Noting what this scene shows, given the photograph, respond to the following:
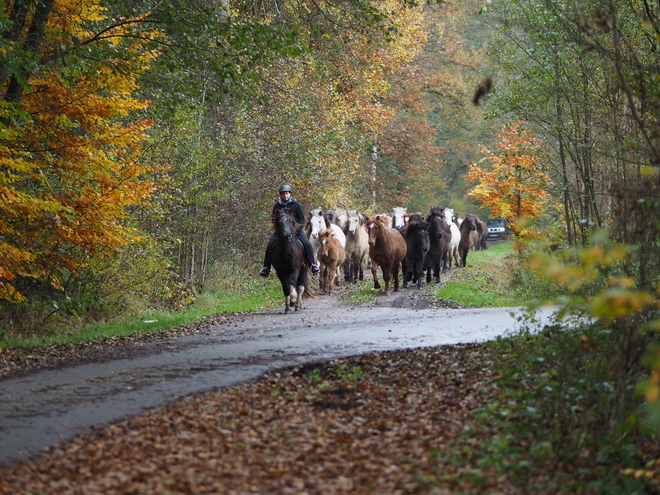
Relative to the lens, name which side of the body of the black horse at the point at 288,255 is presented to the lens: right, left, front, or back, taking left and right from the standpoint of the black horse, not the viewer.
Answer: front

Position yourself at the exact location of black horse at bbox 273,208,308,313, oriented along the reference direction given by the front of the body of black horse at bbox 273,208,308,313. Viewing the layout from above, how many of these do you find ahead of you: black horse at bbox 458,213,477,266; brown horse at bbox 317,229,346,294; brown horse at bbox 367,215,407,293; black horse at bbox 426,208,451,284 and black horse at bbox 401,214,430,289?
0

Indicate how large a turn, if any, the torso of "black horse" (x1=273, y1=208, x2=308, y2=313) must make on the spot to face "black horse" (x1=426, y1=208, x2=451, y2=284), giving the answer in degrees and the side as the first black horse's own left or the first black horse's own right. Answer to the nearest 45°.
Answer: approximately 135° to the first black horse's own left

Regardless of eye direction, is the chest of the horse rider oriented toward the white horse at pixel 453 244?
no

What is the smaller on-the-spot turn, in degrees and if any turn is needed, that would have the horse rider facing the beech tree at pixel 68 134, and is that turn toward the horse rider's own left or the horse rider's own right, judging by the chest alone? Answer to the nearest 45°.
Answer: approximately 45° to the horse rider's own right

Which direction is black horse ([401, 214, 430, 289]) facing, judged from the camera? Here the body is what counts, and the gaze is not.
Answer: toward the camera

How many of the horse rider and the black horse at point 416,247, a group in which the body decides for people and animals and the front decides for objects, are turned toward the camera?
2

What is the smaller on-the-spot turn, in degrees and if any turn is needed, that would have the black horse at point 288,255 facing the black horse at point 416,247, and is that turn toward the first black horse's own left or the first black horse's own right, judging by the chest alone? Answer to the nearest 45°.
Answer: approximately 135° to the first black horse's own left

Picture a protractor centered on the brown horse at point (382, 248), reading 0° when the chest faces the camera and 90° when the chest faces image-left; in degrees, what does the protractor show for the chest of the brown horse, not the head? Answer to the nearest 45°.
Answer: approximately 45°

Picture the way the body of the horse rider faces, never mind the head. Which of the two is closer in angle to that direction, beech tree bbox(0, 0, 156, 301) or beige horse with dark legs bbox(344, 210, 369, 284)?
the beech tree

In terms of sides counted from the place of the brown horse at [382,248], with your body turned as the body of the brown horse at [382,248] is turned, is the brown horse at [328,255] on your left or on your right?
on your right

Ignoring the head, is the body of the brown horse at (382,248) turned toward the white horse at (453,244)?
no

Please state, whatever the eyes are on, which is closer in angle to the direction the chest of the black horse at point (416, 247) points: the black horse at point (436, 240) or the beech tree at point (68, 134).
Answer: the beech tree

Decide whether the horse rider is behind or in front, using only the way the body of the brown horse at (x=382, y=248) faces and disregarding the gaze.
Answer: in front

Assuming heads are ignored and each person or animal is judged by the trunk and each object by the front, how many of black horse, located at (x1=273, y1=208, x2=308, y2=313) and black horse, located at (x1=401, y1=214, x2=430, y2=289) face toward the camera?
2

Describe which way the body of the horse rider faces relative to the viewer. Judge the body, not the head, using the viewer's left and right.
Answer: facing the viewer
